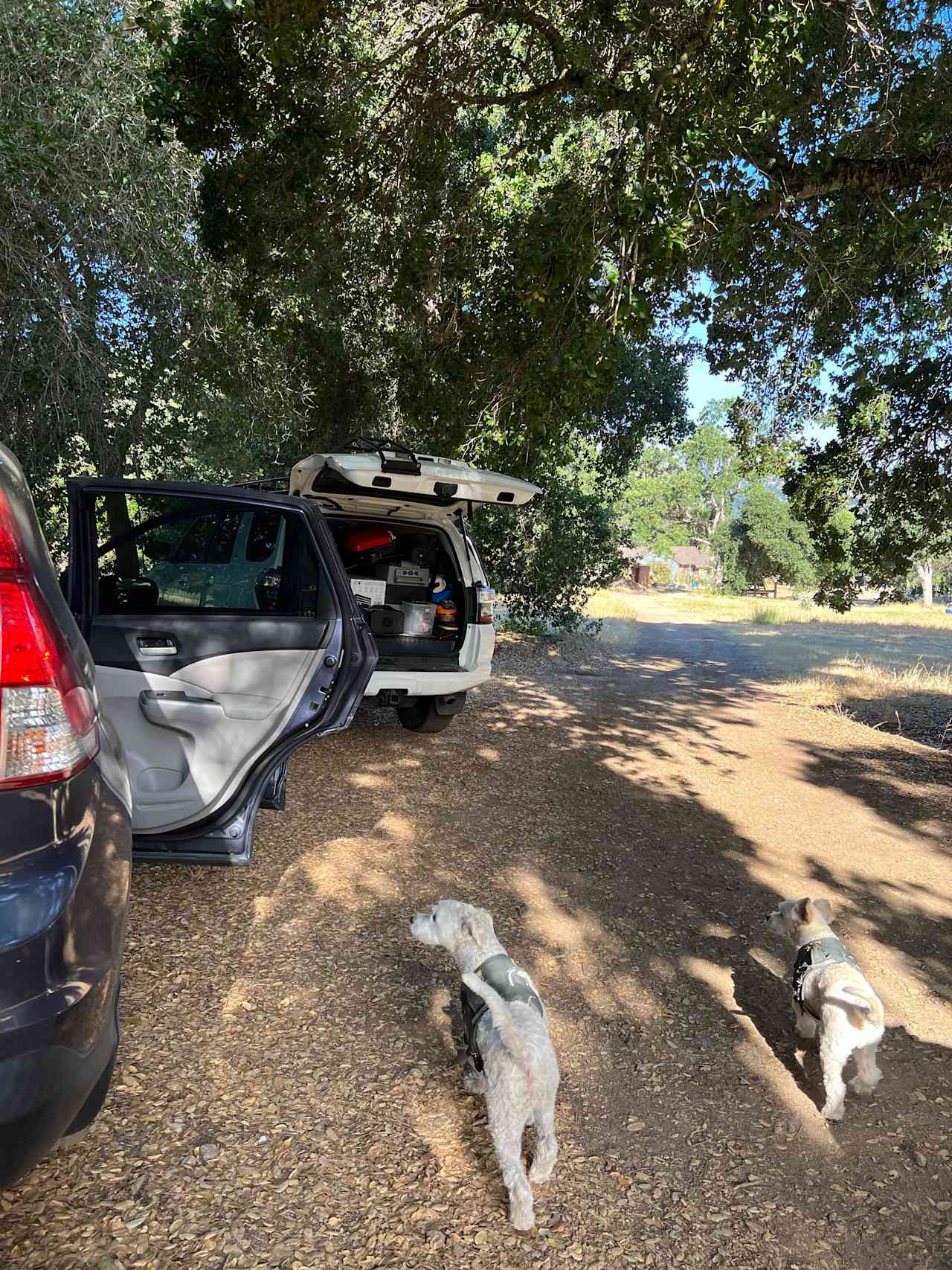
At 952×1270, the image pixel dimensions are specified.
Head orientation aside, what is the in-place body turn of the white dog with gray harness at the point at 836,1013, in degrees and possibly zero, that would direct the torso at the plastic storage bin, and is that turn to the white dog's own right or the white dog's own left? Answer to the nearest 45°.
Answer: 0° — it already faces it

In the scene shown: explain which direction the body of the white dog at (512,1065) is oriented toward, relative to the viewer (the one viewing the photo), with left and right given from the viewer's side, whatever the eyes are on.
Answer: facing away from the viewer and to the left of the viewer

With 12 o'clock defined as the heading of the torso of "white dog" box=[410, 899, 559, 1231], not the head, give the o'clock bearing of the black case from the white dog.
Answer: The black case is roughly at 1 o'clock from the white dog.

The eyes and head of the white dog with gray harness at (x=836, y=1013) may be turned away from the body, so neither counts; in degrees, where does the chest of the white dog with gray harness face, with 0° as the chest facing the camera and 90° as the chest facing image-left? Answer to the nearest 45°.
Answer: approximately 135°
